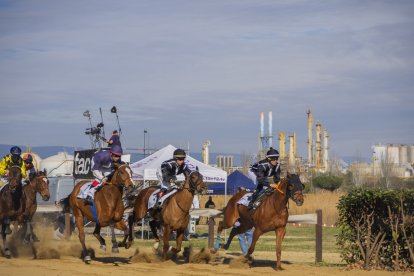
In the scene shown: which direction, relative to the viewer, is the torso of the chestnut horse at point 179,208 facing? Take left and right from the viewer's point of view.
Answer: facing the viewer and to the right of the viewer

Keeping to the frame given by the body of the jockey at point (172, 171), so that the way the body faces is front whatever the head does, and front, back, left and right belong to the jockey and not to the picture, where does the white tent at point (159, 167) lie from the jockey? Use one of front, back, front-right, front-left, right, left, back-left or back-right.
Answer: back-left

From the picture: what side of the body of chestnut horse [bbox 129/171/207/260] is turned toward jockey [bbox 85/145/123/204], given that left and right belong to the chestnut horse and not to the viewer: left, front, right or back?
right

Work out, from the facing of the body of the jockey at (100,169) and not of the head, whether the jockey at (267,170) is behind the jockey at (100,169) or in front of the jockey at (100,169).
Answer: in front

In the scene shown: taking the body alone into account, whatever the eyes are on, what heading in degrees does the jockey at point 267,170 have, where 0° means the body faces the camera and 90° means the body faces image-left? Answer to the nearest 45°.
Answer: approximately 315°

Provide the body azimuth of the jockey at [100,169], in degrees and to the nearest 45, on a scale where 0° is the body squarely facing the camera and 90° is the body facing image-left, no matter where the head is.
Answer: approximately 315°

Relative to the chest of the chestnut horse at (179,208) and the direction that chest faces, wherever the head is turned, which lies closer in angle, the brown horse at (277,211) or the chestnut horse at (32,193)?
the brown horse

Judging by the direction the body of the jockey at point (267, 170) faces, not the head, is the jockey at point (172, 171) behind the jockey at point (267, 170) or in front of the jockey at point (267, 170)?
behind
